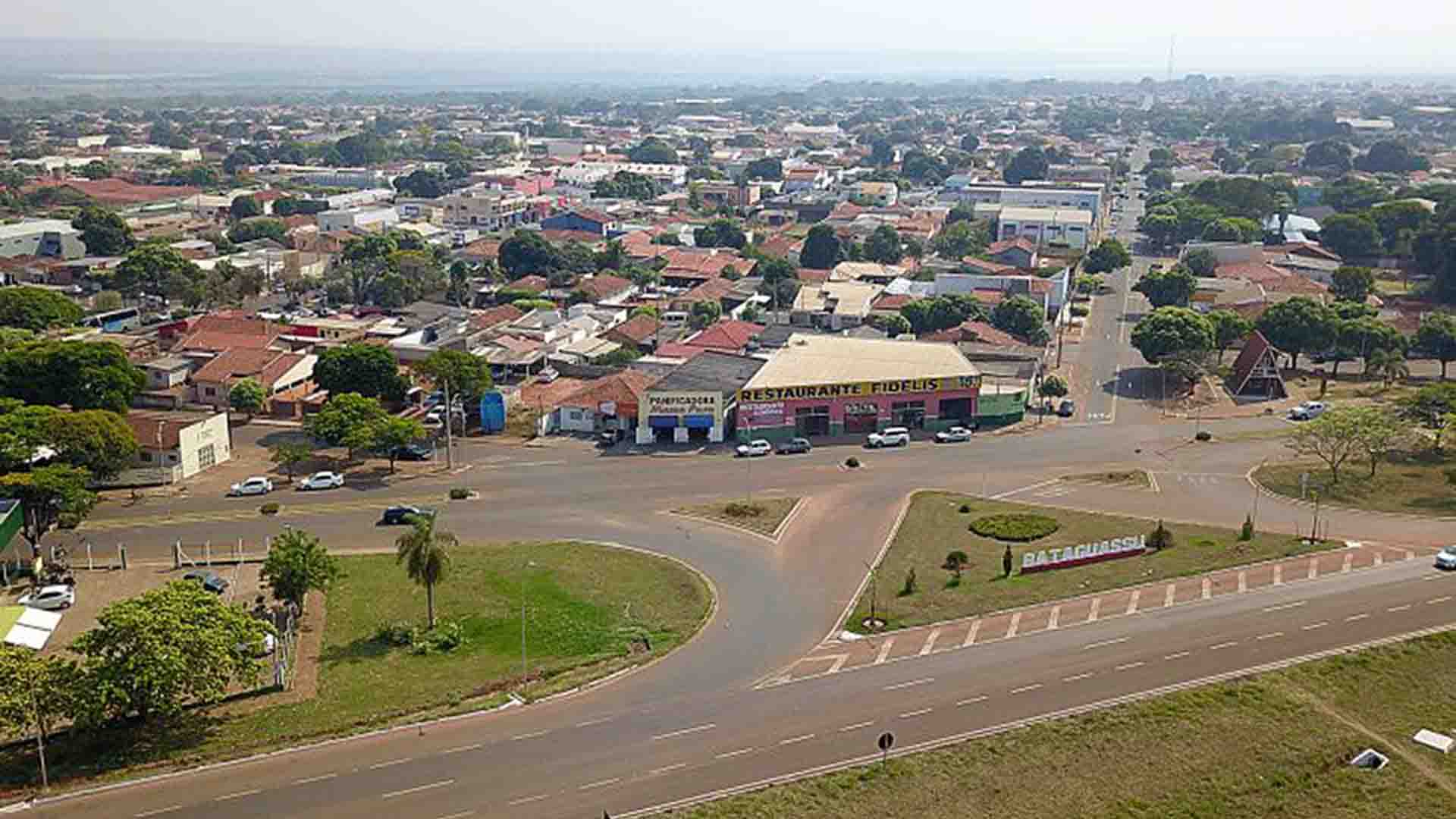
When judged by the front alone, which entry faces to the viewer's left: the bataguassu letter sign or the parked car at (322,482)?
the parked car

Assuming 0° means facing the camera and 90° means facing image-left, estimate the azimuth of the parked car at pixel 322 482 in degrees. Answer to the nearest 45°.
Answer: approximately 90°

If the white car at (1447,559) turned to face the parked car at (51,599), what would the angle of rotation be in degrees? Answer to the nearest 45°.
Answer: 0° — it already faces it

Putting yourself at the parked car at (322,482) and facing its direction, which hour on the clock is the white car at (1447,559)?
The white car is roughly at 7 o'clock from the parked car.

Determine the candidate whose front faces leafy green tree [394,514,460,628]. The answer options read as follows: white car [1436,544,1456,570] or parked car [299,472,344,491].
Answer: the white car

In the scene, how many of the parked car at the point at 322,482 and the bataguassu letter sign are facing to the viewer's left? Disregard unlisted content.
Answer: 1

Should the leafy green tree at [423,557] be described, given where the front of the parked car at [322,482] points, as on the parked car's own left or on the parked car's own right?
on the parked car's own left

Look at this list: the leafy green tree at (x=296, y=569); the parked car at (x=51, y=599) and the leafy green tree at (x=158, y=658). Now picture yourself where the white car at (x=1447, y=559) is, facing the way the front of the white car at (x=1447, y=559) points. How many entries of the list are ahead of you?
3

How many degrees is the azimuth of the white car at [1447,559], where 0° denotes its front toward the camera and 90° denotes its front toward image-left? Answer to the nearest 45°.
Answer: approximately 45°

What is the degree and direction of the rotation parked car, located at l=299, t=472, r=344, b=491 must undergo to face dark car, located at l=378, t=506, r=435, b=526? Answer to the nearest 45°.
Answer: approximately 135° to its left

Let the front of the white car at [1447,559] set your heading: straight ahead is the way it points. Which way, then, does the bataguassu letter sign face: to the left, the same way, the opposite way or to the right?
to the left

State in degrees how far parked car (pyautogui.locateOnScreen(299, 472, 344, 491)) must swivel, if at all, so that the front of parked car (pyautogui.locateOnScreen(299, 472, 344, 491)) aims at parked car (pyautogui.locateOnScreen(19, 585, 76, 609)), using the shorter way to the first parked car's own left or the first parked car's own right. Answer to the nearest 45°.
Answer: approximately 45° to the first parked car's own left
